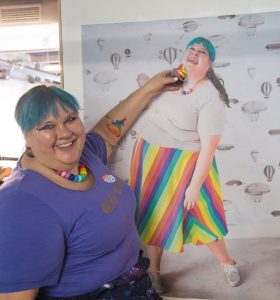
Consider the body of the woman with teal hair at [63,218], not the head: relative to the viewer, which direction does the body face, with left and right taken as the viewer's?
facing the viewer and to the right of the viewer

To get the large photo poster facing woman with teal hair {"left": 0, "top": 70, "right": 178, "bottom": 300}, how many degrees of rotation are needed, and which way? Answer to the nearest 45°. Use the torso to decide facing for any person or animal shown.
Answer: approximately 45° to its right

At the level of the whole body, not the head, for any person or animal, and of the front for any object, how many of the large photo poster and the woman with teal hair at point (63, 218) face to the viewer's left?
0

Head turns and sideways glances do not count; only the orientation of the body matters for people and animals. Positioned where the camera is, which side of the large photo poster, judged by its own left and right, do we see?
front
